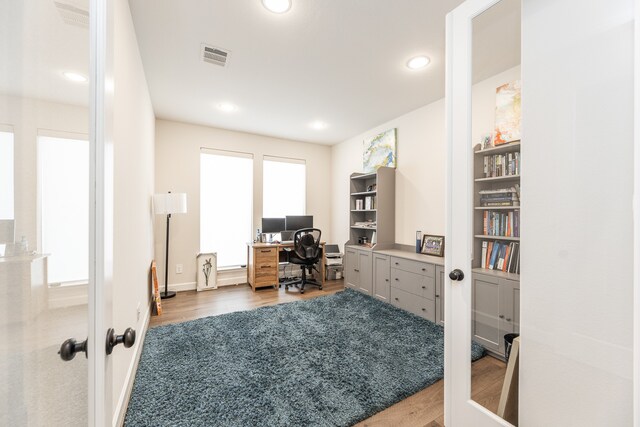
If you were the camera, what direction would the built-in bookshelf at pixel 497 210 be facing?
facing the viewer and to the left of the viewer

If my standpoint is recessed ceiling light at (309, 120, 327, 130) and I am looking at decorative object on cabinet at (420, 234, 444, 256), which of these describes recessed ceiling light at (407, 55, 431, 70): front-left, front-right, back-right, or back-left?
front-right

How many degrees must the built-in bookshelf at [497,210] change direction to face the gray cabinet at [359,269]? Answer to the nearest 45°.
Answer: approximately 90° to its right

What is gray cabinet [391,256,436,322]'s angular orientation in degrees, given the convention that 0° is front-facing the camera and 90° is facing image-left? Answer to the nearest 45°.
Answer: approximately 45°

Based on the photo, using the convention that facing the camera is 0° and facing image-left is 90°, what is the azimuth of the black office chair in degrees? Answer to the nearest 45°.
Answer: approximately 135°

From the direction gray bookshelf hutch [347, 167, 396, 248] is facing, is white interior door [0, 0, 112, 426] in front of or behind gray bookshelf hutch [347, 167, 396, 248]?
in front

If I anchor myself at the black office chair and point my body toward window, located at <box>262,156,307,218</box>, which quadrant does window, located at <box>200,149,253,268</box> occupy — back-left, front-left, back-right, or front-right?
front-left

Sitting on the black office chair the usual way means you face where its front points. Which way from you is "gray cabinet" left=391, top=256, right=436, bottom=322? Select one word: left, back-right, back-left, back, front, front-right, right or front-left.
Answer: back

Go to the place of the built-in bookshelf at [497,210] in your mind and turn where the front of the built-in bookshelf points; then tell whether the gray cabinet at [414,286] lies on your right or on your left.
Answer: on your right

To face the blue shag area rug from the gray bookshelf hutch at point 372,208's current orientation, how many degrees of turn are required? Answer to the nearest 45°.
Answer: approximately 45° to its left

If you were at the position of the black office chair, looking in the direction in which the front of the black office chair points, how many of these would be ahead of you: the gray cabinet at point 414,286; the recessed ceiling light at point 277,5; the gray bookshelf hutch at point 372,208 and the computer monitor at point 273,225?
1

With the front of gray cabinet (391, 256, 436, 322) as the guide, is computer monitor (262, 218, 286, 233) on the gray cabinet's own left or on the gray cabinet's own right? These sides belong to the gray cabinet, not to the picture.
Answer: on the gray cabinet's own right

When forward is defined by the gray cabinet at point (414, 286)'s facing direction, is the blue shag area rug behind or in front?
in front
